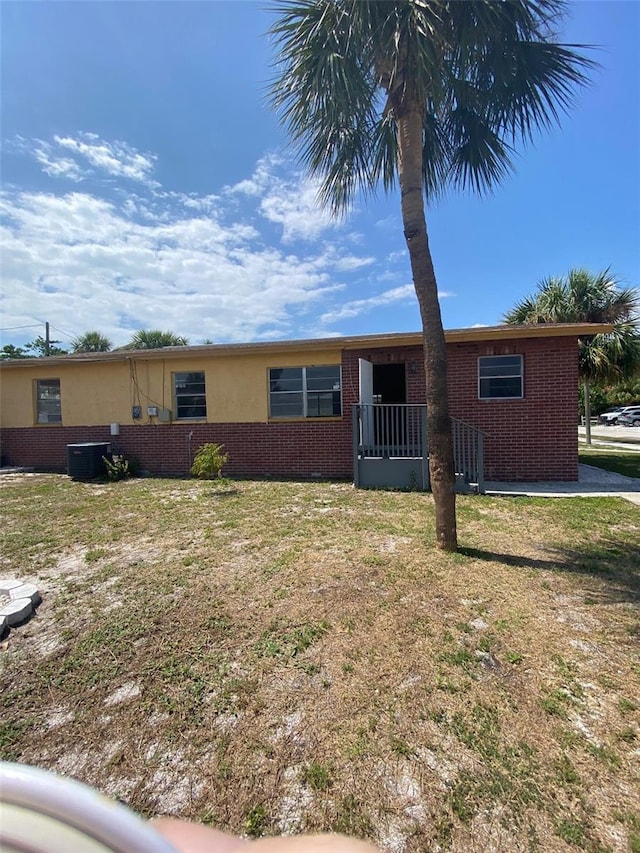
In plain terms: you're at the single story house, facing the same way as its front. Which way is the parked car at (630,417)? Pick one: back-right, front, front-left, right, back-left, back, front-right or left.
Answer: back-left

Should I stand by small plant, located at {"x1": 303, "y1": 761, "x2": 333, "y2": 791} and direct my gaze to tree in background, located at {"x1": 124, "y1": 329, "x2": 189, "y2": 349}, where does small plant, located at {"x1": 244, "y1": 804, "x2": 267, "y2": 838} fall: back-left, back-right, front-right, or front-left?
back-left

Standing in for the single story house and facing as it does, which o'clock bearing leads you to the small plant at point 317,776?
The small plant is roughly at 12 o'clock from the single story house.

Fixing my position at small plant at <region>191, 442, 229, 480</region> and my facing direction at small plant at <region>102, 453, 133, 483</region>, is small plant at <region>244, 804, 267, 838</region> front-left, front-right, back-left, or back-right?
back-left

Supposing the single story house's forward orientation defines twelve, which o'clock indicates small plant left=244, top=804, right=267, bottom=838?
The small plant is roughly at 12 o'clock from the single story house.

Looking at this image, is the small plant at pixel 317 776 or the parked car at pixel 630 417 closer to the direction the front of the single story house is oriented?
the small plant

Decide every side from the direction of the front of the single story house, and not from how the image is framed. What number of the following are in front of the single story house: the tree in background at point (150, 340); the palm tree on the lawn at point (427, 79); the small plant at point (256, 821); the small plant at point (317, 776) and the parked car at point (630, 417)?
3

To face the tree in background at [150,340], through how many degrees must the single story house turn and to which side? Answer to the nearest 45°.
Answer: approximately 135° to its right

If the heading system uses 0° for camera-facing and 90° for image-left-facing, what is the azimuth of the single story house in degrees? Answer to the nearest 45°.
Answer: approximately 0°

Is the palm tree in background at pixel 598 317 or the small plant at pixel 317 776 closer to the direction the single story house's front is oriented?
the small plant

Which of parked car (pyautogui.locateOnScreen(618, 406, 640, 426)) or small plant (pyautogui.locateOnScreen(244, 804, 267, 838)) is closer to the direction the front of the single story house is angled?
the small plant

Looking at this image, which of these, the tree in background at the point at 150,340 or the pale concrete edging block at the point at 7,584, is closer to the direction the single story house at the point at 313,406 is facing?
the pale concrete edging block
